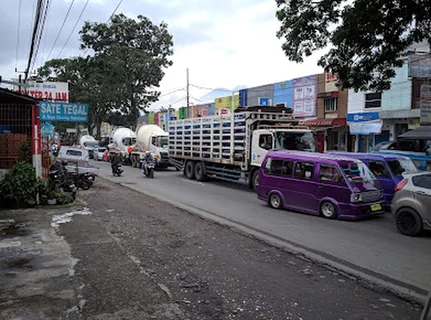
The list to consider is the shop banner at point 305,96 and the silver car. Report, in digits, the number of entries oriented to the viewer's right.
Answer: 1

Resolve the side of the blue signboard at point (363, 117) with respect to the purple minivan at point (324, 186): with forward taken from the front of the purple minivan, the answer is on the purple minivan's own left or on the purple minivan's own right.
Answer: on the purple minivan's own left

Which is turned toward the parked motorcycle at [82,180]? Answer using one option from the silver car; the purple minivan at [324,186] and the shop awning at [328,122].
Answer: the shop awning

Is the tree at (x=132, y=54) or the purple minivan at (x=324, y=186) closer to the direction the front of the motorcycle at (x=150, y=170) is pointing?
the purple minivan

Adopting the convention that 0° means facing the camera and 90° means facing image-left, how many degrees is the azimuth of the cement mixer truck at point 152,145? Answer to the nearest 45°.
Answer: approximately 315°

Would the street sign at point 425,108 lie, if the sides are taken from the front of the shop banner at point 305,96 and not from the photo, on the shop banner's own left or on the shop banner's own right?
on the shop banner's own left

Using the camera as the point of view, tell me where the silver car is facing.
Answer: facing to the right of the viewer

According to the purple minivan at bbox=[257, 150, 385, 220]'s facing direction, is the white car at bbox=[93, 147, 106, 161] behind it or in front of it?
behind

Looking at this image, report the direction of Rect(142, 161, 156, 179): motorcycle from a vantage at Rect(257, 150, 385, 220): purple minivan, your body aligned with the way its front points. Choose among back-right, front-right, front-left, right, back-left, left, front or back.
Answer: back

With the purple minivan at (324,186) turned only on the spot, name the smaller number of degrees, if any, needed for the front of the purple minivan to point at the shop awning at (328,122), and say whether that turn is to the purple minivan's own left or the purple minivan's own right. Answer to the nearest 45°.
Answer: approximately 135° to the purple minivan's own left

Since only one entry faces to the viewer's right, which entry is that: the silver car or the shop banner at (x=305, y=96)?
the silver car
